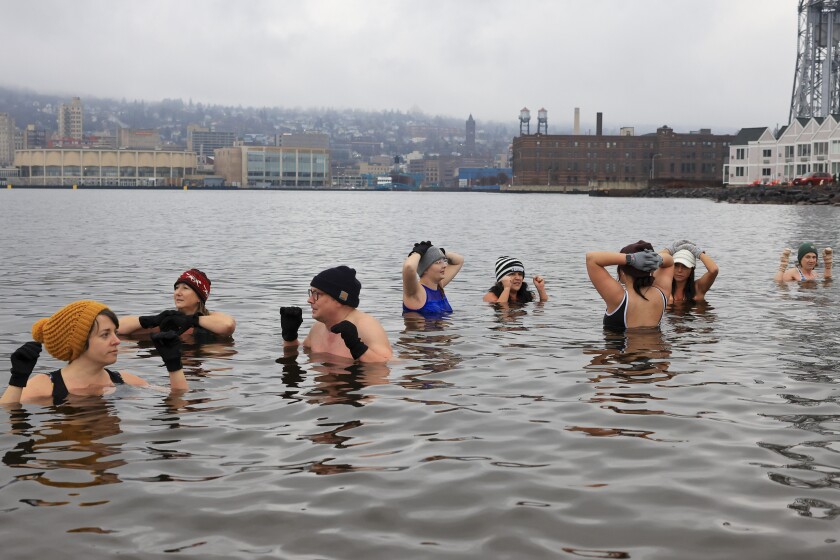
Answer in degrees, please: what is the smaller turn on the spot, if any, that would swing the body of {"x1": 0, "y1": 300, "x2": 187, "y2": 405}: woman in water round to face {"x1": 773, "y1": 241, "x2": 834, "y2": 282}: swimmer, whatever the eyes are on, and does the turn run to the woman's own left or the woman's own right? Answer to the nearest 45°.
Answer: approximately 90° to the woman's own left

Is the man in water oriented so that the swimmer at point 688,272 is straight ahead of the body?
no

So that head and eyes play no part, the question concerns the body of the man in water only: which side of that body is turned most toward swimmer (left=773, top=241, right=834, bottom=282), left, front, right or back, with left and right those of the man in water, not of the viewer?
back

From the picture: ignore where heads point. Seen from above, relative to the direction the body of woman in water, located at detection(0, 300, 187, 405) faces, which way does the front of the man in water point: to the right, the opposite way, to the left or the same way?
to the right

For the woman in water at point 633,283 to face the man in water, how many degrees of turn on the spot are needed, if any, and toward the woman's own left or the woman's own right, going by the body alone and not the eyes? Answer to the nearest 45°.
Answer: approximately 90° to the woman's own left

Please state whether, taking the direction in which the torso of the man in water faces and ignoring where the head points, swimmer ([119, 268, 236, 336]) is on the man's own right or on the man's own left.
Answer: on the man's own right

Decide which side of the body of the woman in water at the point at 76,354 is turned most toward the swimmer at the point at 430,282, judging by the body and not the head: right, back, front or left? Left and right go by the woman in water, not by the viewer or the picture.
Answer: left

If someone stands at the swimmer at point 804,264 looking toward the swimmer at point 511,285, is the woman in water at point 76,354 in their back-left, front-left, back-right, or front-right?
front-left

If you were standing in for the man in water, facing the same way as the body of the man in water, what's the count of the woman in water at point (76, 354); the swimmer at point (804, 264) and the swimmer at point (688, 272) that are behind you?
2

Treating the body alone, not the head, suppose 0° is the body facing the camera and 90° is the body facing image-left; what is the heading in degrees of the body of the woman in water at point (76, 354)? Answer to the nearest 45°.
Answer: approximately 315°

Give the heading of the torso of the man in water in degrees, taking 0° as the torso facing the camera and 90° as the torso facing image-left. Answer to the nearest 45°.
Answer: approximately 45°

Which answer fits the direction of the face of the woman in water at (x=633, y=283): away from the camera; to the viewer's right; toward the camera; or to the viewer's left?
away from the camera

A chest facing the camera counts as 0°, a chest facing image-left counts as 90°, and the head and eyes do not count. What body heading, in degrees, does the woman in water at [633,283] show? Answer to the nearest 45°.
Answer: approximately 135°

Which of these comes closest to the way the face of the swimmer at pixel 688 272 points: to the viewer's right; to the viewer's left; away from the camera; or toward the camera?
toward the camera

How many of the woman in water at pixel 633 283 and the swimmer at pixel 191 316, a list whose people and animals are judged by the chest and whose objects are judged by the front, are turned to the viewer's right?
0
